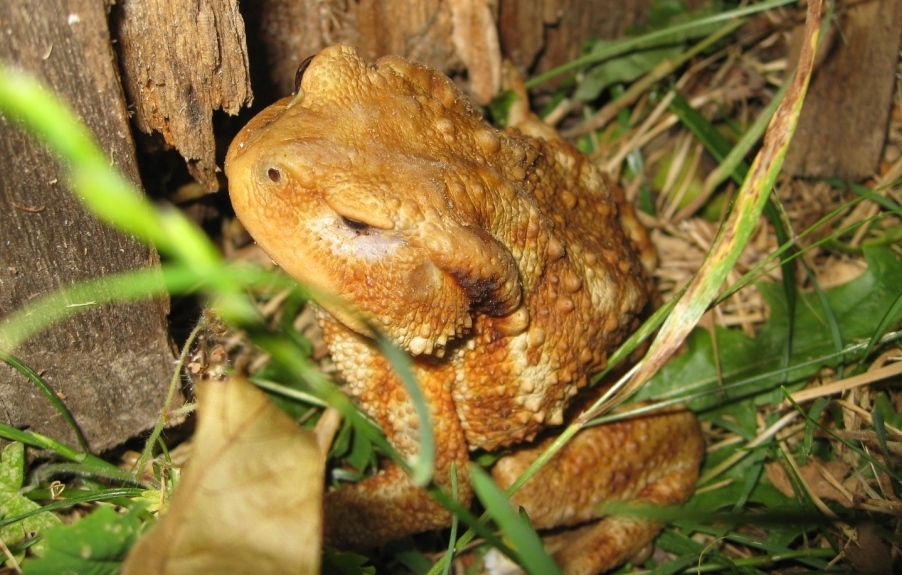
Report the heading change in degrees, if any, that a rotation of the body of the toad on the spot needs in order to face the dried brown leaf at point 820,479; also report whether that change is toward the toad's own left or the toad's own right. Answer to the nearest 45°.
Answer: approximately 180°

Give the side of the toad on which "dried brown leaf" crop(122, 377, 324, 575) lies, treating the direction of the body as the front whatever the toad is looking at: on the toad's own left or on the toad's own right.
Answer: on the toad's own left

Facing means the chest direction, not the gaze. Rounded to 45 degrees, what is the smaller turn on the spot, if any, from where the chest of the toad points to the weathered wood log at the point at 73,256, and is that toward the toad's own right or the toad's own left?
0° — it already faces it

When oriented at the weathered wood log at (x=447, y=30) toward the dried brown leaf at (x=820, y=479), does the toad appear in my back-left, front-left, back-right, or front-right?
front-right

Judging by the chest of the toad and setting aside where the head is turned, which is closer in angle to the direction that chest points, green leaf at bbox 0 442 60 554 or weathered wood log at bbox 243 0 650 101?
the green leaf

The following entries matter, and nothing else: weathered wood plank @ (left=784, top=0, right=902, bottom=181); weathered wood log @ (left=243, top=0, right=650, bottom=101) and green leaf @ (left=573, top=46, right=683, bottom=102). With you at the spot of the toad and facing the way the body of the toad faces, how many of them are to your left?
0

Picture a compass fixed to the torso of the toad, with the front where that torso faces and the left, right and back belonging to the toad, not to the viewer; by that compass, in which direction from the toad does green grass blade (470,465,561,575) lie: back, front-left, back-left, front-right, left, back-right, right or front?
left

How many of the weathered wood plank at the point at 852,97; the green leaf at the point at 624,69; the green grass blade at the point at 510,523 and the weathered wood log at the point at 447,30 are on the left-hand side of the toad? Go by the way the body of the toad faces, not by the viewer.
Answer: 1

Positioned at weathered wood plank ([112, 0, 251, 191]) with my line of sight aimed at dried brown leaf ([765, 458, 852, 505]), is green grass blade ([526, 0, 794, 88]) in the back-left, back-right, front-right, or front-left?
front-left

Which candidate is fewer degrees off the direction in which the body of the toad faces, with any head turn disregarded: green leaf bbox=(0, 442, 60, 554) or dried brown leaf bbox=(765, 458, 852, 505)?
the green leaf

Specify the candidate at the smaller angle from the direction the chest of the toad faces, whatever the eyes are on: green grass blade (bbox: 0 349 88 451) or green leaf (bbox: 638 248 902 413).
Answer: the green grass blade

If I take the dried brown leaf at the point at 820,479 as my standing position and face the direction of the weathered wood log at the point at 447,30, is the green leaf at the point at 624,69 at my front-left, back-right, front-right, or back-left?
front-right

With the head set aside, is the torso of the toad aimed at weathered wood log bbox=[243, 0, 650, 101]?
no

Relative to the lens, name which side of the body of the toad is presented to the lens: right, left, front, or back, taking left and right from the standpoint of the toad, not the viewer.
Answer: left
